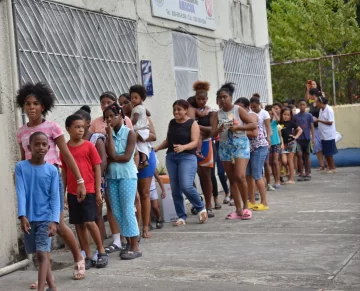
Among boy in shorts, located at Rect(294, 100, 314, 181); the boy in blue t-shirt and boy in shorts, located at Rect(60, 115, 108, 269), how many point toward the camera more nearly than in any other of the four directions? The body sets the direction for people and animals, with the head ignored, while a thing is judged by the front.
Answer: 3

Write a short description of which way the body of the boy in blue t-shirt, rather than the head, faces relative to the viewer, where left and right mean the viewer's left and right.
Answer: facing the viewer

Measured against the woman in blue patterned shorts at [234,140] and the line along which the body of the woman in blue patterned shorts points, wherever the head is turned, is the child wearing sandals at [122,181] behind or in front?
in front

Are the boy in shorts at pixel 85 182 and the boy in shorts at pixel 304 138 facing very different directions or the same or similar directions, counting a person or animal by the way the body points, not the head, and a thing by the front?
same or similar directions

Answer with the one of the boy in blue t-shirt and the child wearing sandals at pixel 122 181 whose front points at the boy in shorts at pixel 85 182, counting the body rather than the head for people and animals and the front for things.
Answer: the child wearing sandals

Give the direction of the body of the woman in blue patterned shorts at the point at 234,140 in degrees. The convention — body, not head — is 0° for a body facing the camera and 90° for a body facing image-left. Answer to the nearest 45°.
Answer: approximately 45°

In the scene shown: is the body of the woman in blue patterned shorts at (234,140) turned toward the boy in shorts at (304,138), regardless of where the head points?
no

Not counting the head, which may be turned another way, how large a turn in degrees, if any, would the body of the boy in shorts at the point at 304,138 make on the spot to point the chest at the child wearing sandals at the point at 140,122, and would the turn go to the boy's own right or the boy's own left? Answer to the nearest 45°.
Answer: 0° — they already face them

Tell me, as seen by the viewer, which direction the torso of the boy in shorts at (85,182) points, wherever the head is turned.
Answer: toward the camera

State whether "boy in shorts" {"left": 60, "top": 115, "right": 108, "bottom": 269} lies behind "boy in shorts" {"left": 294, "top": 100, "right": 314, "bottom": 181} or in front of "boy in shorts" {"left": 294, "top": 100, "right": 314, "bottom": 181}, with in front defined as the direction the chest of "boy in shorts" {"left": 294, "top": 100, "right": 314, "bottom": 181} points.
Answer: in front

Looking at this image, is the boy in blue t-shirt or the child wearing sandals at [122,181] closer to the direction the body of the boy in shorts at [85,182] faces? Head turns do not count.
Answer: the boy in blue t-shirt

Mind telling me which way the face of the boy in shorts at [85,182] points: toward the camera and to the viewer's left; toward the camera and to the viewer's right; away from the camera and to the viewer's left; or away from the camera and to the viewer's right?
toward the camera and to the viewer's right

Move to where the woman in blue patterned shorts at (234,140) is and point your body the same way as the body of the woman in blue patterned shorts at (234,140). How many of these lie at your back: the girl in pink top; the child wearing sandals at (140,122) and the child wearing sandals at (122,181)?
0

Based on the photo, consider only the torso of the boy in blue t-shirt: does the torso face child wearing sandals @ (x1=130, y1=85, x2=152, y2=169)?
no

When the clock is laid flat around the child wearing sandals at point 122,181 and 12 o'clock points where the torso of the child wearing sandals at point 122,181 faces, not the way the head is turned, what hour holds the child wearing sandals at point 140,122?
the child wearing sandals at point 140,122 is roughly at 5 o'clock from the child wearing sandals at point 122,181.
